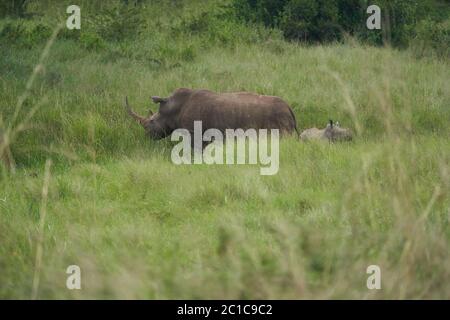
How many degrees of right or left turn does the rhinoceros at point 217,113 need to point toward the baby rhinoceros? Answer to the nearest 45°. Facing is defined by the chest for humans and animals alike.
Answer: approximately 180°

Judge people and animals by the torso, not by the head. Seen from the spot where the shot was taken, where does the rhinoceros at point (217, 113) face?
facing to the left of the viewer
